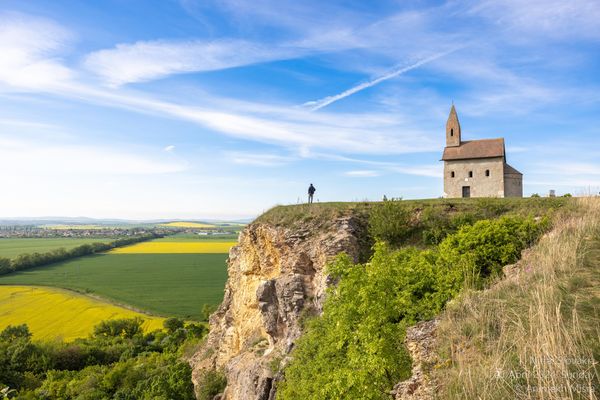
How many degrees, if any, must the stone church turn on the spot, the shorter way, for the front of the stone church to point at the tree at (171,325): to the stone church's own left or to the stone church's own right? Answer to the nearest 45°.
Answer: approximately 90° to the stone church's own right

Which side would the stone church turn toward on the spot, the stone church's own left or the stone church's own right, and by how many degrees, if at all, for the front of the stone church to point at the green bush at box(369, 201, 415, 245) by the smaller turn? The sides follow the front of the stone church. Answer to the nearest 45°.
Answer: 0° — it already faces it

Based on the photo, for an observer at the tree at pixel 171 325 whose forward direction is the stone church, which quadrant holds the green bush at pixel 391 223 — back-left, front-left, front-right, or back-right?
front-right

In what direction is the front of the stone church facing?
toward the camera
